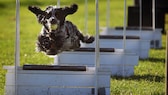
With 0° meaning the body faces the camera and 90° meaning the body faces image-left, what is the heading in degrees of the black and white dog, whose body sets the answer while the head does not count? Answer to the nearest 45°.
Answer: approximately 45°
